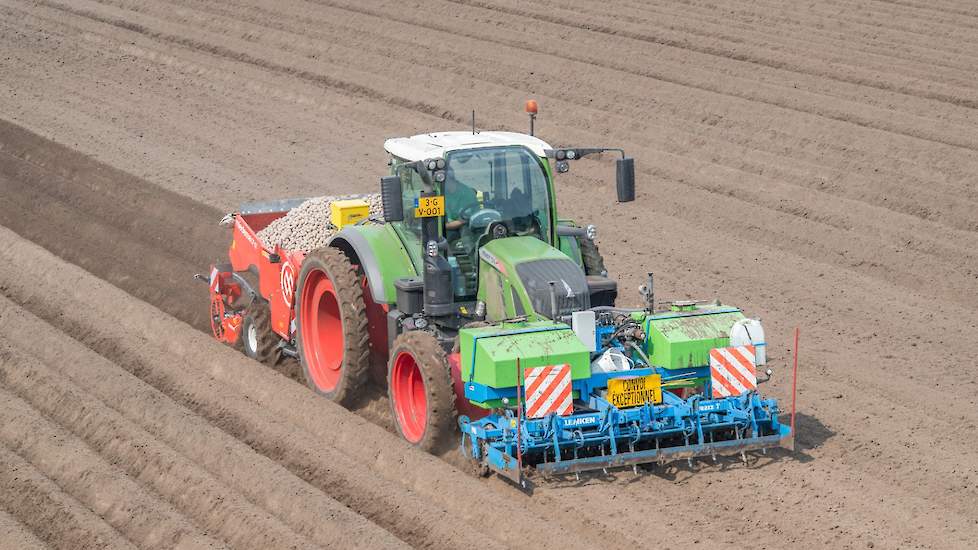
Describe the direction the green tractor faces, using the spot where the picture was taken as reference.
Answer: facing the viewer and to the right of the viewer

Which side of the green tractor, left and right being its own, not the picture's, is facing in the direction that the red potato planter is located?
back
